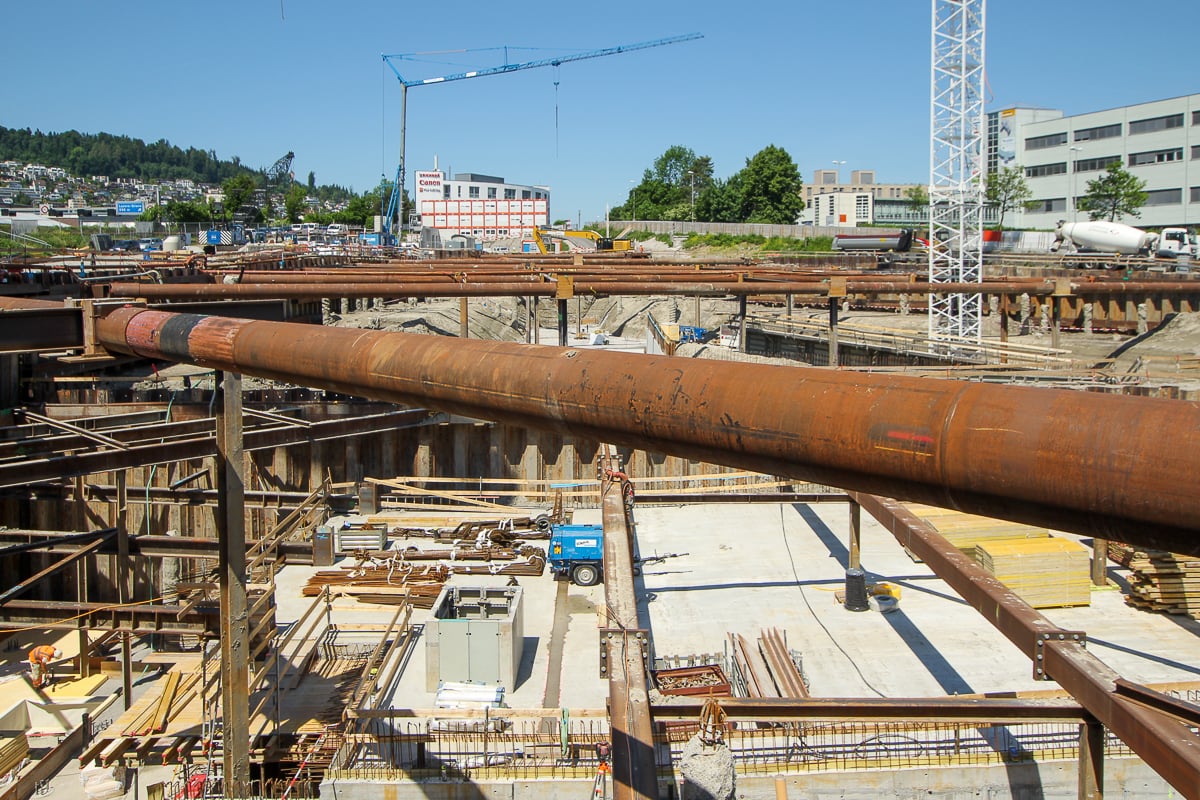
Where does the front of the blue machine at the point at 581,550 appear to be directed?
to the viewer's right

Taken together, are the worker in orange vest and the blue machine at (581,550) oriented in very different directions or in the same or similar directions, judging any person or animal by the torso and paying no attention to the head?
same or similar directions

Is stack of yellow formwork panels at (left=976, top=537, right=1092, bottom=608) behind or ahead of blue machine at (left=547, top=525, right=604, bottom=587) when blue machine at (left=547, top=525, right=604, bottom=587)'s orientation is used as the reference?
ahead

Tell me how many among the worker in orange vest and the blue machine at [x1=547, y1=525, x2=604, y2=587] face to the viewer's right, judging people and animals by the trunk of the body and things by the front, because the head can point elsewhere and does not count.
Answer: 2

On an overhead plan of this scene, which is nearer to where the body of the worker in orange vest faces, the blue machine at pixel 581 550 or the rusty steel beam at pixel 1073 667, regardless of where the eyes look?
the blue machine

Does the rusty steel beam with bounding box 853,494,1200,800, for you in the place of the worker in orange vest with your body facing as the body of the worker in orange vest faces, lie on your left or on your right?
on your right

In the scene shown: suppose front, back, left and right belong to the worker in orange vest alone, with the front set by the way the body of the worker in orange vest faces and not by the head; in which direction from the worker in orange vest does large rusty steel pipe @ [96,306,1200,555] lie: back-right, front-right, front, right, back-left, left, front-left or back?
right

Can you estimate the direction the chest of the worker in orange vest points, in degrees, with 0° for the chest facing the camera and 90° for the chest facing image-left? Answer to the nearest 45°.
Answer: approximately 270°

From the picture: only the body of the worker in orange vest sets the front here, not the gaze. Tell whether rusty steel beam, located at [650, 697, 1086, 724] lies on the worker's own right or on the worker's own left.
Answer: on the worker's own right
